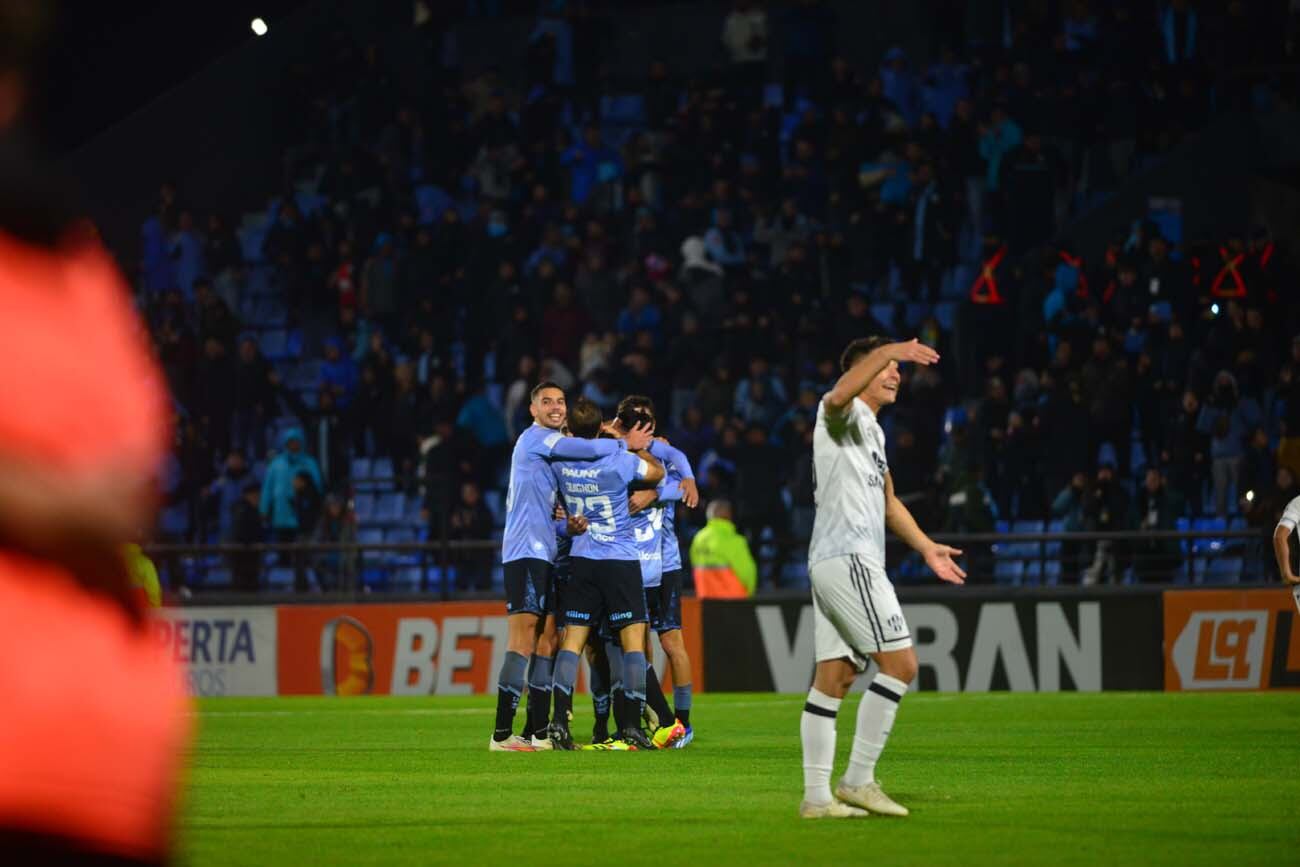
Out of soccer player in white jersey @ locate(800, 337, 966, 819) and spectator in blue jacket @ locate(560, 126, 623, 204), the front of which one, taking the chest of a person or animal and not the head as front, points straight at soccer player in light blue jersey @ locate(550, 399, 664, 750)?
the spectator in blue jacket

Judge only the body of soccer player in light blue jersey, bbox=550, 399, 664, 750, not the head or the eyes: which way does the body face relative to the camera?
away from the camera

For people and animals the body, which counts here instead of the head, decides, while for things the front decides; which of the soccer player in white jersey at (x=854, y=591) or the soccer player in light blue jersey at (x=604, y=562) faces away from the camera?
the soccer player in light blue jersey

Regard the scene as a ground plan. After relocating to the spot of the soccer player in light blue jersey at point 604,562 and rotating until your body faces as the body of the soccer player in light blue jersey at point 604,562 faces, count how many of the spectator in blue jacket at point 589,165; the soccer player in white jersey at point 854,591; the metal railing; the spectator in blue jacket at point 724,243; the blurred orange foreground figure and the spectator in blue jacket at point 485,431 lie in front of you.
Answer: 4

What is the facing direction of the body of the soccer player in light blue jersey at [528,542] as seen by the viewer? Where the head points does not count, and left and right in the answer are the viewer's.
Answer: facing to the right of the viewer

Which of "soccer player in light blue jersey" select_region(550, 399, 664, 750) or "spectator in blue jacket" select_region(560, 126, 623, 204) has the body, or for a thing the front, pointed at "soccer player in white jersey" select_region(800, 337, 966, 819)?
the spectator in blue jacket

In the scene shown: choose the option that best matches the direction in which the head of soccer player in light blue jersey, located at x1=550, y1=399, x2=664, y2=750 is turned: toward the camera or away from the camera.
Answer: away from the camera
